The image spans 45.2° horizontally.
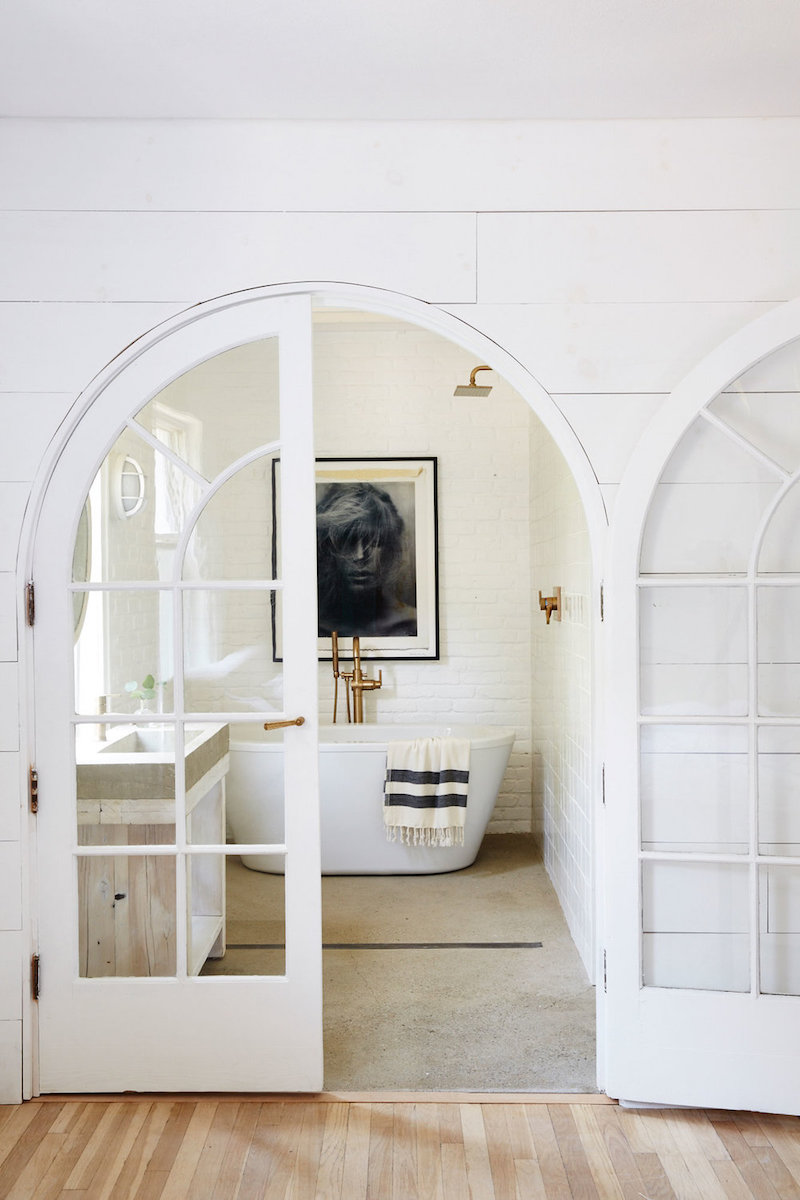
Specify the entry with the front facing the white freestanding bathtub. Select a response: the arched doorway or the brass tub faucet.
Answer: the brass tub faucet

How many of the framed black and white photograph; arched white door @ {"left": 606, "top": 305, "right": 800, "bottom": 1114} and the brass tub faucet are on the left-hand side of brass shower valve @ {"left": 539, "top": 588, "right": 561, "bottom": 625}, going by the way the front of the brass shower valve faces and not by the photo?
1

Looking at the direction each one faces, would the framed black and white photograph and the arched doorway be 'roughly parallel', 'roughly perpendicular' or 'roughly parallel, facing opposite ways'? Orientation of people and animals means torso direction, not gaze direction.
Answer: roughly parallel

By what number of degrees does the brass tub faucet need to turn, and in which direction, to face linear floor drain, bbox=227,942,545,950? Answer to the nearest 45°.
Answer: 0° — it already faces it

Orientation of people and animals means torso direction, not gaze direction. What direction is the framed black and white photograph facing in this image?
toward the camera

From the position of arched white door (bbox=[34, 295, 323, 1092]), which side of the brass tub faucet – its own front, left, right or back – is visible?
front

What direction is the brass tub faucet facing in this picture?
toward the camera

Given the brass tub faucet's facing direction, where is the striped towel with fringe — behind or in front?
in front

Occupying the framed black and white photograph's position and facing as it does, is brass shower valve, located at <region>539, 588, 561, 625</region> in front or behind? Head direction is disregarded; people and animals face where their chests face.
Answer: in front

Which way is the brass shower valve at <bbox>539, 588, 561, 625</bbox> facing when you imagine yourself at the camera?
facing to the left of the viewer
